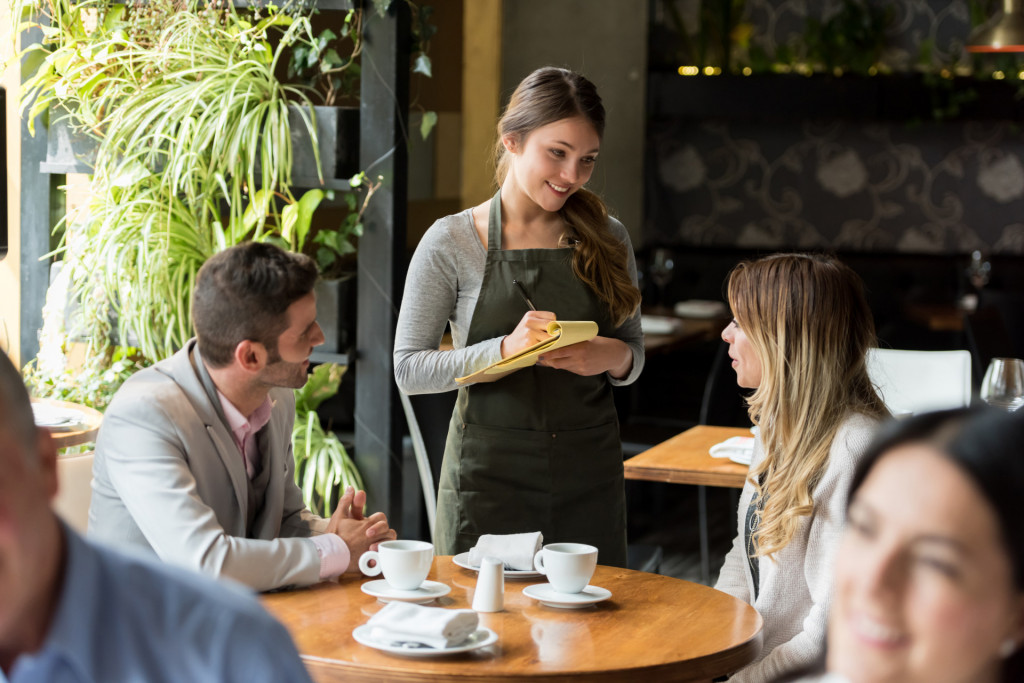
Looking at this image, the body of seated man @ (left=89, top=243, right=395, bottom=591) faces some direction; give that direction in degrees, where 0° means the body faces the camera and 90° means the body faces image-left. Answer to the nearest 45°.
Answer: approximately 315°

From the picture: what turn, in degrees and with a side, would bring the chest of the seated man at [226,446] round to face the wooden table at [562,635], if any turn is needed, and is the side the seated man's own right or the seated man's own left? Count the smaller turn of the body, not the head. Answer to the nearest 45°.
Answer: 0° — they already face it

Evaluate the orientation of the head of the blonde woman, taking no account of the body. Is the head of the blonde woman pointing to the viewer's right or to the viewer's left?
to the viewer's left

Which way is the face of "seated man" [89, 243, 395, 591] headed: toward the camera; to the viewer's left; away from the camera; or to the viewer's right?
to the viewer's right

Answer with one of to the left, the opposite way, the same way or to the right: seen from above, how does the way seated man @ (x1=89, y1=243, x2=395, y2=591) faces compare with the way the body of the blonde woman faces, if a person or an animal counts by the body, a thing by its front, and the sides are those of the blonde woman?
the opposite way

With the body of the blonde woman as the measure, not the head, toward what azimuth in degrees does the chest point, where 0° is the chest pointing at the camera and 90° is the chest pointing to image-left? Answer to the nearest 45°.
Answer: approximately 90°

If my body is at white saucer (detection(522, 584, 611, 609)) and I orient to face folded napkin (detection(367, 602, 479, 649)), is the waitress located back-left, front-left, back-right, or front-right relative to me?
back-right

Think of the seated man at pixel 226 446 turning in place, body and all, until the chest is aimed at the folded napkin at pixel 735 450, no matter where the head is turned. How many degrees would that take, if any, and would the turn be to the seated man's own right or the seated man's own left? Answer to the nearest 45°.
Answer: approximately 90° to the seated man's own left

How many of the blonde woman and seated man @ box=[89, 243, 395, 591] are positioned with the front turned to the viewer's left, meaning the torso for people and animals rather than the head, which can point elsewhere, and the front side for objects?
1
